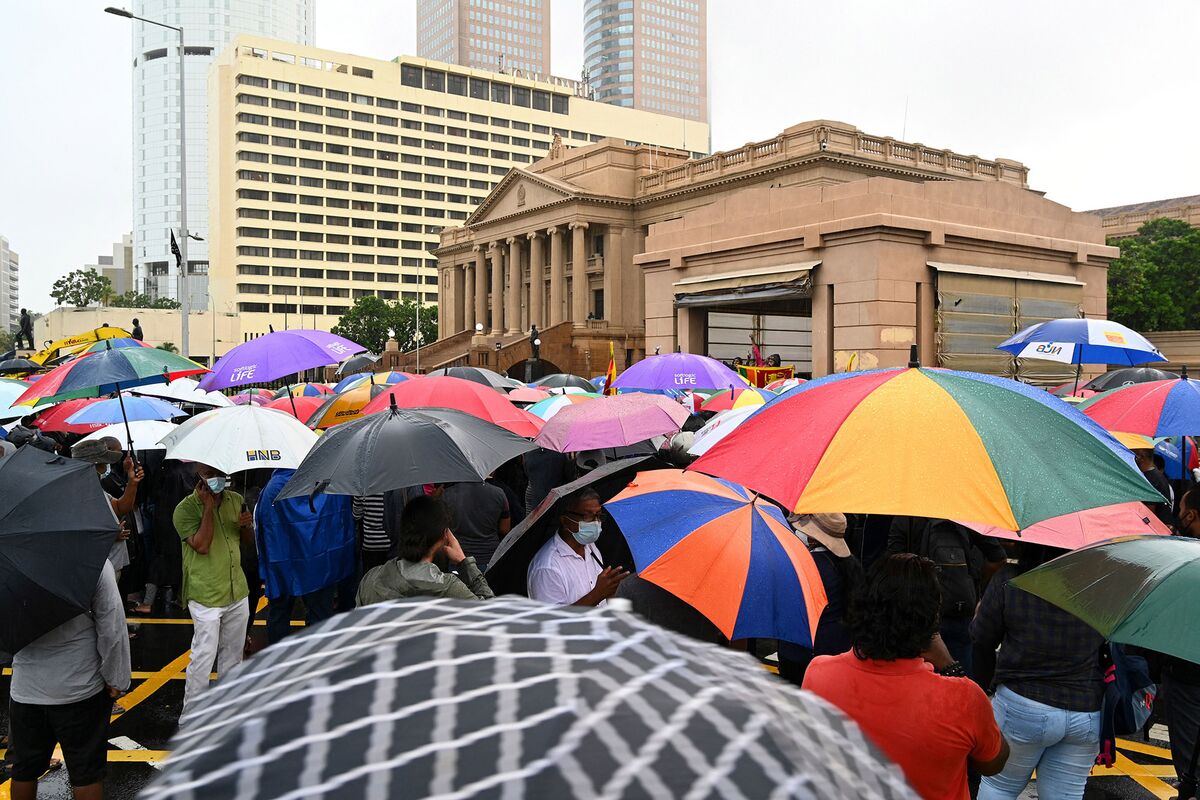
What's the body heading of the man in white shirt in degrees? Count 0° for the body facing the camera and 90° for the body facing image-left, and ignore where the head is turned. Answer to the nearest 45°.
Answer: approximately 315°

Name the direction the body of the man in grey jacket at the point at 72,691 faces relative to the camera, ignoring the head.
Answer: away from the camera

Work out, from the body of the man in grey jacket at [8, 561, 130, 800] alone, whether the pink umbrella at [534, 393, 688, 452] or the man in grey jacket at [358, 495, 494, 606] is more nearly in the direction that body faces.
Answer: the pink umbrella

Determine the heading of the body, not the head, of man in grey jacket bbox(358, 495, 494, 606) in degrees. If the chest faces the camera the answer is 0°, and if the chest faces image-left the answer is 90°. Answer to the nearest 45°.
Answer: approximately 225°

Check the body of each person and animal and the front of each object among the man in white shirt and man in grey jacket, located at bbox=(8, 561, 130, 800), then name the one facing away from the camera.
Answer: the man in grey jacket

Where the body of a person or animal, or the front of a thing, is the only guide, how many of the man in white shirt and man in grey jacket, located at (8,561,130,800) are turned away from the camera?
1

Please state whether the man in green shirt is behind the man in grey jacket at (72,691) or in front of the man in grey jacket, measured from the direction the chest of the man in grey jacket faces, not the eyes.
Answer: in front

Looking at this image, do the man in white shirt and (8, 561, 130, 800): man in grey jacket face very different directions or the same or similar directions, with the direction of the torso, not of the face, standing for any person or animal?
very different directions
